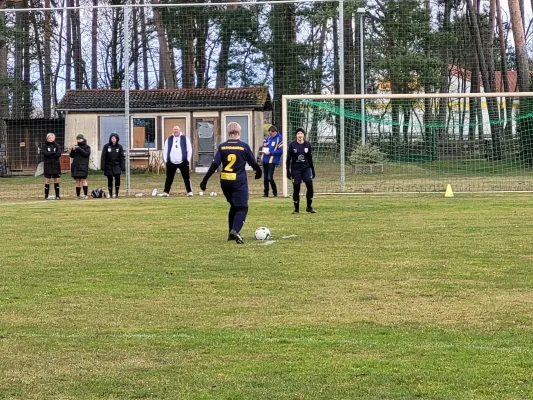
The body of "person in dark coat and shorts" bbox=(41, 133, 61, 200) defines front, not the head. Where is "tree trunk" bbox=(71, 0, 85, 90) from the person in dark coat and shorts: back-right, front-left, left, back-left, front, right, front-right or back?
back

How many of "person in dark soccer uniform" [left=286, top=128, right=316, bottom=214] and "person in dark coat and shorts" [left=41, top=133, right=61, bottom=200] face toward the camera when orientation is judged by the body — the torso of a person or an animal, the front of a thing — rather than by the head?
2

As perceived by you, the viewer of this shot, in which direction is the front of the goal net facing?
facing the viewer

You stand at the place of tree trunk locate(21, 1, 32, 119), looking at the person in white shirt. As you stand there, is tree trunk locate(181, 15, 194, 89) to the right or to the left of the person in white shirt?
left

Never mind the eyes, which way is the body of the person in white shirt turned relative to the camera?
toward the camera

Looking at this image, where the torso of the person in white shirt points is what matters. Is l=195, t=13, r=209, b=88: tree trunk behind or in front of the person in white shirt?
behind

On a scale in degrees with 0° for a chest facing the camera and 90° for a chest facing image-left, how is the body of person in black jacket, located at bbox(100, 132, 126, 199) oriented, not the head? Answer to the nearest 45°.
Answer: approximately 0°

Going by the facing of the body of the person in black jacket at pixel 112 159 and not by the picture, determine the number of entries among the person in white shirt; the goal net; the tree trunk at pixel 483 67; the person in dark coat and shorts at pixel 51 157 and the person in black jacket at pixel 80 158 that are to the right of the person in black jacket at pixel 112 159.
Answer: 2

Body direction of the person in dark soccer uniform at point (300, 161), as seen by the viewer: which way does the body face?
toward the camera
